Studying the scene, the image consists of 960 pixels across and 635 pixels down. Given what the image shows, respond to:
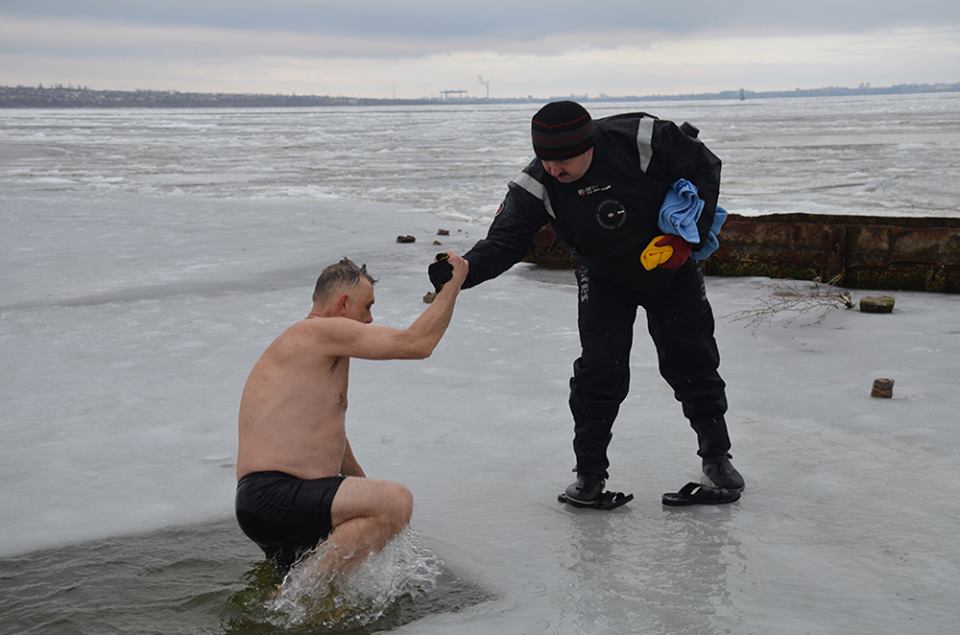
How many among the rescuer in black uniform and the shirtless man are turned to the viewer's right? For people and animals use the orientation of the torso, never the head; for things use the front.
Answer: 1

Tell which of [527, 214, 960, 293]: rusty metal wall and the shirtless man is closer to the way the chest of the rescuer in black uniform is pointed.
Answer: the shirtless man

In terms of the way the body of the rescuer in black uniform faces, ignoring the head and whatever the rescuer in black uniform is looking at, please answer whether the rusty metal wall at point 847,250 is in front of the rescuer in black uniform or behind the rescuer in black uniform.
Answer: behind

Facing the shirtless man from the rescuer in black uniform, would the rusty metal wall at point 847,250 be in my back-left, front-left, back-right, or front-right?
back-right

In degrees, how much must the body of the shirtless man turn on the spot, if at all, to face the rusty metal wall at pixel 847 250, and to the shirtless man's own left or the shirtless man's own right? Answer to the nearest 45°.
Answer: approximately 45° to the shirtless man's own left

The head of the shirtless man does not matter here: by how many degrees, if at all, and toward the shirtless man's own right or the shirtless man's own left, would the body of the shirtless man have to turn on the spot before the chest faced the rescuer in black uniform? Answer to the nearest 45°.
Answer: approximately 45° to the shirtless man's own left

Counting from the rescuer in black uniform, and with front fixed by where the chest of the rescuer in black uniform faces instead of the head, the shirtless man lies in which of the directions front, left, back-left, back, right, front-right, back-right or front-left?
front-right

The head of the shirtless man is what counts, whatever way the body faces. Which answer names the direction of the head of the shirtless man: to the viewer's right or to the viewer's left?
to the viewer's right

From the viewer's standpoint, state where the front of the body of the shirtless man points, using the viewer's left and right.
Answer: facing to the right of the viewer

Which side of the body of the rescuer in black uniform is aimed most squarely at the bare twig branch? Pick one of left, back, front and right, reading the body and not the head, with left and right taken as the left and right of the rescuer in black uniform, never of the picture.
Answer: back

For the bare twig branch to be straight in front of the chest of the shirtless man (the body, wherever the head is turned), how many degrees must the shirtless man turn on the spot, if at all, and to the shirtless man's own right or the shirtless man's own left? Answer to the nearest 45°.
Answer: approximately 45° to the shirtless man's own left
